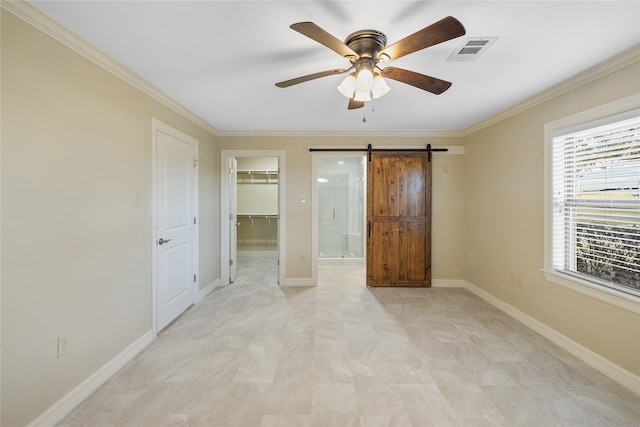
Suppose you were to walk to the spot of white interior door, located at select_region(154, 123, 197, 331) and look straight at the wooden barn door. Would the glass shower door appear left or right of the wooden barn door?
left

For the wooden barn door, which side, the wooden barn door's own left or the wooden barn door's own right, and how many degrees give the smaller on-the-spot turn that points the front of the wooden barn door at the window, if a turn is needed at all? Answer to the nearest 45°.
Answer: approximately 45° to the wooden barn door's own left

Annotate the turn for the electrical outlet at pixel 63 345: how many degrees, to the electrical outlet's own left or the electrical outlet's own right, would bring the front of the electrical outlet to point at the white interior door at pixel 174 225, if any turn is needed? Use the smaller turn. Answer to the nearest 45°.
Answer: approximately 90° to the electrical outlet's own left

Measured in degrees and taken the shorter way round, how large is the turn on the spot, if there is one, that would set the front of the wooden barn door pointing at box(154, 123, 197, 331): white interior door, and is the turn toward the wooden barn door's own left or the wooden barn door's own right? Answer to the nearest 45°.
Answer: approximately 45° to the wooden barn door's own right

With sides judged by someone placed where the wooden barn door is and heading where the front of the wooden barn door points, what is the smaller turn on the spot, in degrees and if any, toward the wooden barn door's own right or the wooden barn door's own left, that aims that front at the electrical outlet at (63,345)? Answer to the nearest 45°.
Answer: approximately 45° to the wooden barn door's own right

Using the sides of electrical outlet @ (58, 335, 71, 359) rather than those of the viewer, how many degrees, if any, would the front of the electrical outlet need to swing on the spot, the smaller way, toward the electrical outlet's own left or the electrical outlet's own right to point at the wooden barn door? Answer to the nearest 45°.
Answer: approximately 45° to the electrical outlet's own left

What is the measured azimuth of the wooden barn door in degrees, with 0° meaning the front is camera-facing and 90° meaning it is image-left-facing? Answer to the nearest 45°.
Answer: approximately 0°

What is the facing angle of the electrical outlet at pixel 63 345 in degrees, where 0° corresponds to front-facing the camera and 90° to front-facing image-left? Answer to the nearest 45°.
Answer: approximately 315°

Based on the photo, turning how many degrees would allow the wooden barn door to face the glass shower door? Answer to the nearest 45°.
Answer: approximately 135° to its right

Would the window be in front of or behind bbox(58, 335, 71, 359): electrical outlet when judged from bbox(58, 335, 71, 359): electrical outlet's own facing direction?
in front

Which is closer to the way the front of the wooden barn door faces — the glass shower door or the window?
the window

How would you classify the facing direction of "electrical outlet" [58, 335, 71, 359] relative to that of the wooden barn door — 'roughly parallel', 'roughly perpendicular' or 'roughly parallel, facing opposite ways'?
roughly perpendicular
